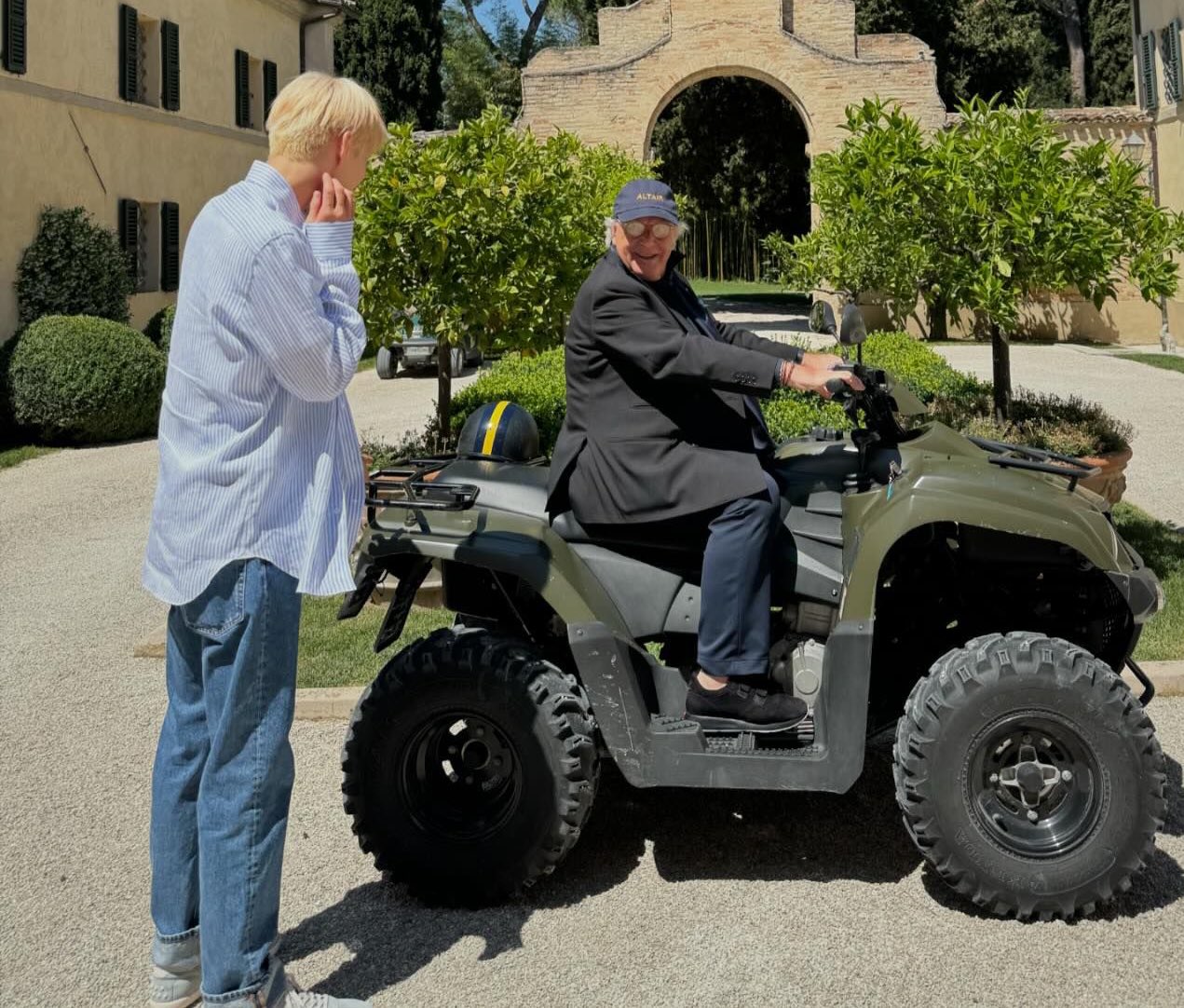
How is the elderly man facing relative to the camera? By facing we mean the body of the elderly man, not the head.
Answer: to the viewer's right

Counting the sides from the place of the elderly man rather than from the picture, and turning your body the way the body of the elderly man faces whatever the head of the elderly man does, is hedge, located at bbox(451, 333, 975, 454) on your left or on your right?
on your left

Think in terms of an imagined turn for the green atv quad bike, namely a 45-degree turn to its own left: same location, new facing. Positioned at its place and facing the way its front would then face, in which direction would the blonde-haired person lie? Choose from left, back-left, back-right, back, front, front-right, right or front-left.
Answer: back

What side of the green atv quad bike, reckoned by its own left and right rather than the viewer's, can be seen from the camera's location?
right

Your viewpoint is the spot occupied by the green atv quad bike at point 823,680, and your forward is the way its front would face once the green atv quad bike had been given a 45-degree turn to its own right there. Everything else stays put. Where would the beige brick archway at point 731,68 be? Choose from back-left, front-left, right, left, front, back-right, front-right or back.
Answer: back-left
